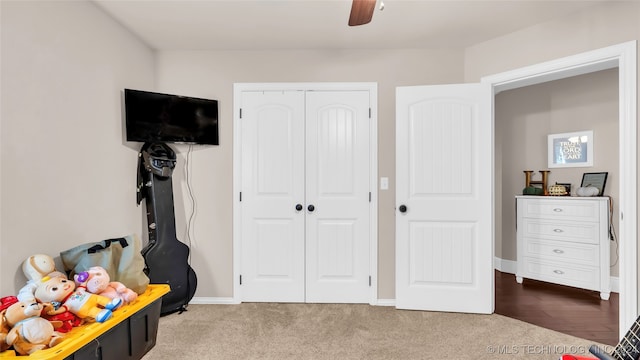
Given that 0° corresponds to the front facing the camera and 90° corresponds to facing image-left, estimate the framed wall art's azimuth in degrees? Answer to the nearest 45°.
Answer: approximately 45°

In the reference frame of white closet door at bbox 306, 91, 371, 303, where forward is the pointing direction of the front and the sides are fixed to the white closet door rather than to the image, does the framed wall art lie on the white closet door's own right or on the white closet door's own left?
on the white closet door's own left

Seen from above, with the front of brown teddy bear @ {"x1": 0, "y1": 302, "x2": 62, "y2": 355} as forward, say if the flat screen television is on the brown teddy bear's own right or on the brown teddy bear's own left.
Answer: on the brown teddy bear's own left

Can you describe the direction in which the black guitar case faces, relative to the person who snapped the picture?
facing the viewer and to the right of the viewer

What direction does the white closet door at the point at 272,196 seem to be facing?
toward the camera

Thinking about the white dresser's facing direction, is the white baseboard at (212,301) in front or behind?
in front

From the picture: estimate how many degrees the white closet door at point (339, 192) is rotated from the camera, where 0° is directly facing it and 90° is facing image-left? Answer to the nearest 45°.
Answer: approximately 0°

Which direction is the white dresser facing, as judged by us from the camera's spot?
facing the viewer and to the left of the viewer

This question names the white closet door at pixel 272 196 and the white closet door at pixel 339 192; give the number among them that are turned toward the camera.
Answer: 2

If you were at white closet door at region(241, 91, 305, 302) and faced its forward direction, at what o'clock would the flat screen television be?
The flat screen television is roughly at 3 o'clock from the white closet door.

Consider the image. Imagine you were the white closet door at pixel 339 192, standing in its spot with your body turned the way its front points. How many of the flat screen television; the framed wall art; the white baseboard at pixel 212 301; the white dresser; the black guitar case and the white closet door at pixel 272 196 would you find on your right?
4

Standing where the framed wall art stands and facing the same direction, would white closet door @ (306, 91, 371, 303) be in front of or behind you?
in front

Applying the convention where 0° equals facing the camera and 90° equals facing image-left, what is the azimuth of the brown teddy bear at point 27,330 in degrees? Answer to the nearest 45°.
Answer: approximately 315°
